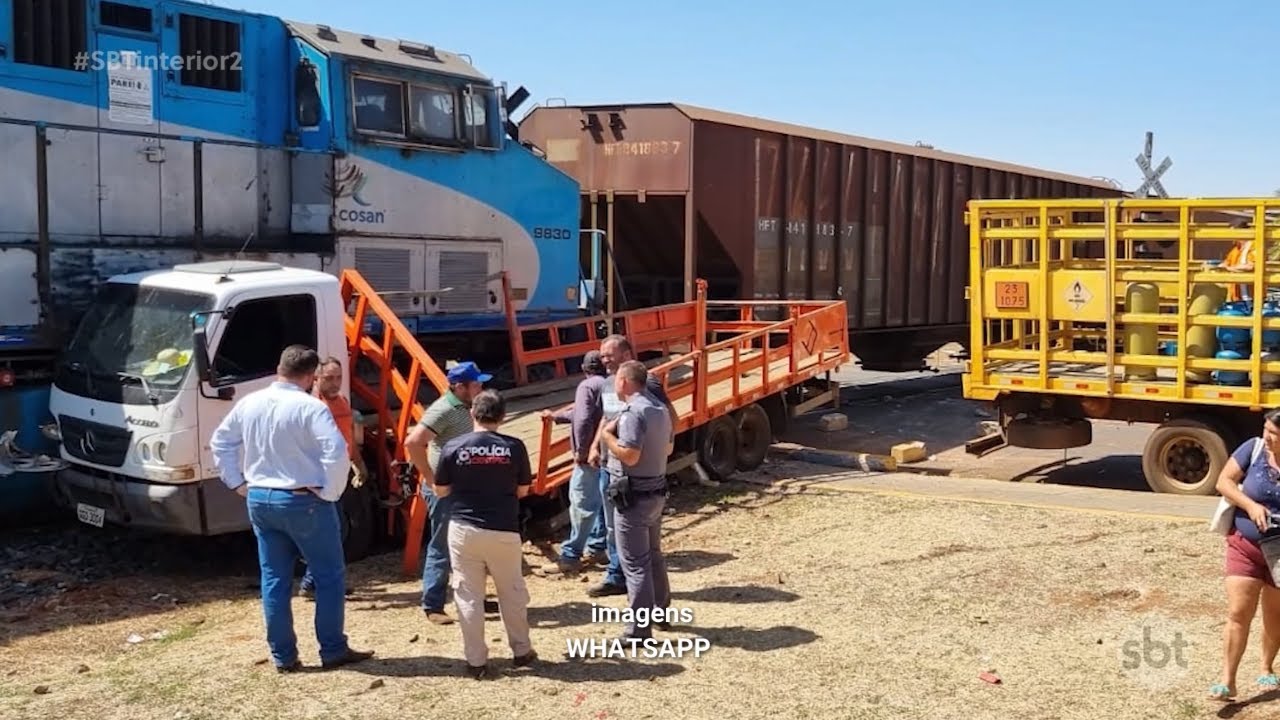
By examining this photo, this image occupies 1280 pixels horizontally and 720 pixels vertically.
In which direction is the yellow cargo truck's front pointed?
to the viewer's right

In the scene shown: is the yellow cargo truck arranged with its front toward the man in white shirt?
no

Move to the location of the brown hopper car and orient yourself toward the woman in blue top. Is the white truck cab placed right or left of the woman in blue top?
right

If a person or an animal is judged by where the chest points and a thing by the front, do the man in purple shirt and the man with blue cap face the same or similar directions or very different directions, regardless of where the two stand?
very different directions

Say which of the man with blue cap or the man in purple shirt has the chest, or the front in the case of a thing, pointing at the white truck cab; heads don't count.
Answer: the man in purple shirt

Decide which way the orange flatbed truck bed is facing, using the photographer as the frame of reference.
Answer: facing the viewer and to the left of the viewer

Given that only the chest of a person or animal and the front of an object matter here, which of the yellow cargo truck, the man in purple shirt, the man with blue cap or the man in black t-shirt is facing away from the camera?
the man in black t-shirt

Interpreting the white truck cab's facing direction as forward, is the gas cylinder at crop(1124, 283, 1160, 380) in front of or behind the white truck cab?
behind

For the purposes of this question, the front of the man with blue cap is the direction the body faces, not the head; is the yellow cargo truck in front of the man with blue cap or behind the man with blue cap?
in front

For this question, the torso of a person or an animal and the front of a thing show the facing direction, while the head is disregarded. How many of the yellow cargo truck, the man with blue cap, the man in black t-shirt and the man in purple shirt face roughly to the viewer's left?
1

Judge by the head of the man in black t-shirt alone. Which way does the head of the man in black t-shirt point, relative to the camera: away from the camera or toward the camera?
away from the camera

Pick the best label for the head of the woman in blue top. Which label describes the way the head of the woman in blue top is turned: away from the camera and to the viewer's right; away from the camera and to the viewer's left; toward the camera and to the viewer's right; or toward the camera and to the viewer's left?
toward the camera and to the viewer's left

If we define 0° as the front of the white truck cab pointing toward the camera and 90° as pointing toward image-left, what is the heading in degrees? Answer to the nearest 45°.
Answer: approximately 45°

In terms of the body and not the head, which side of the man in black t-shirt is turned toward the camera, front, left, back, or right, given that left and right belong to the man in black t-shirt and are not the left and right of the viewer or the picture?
back

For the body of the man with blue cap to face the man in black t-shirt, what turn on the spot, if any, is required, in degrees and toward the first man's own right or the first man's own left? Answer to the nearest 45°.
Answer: approximately 90° to the first man's own right

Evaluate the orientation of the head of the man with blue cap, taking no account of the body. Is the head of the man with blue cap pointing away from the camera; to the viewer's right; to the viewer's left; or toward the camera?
to the viewer's right
